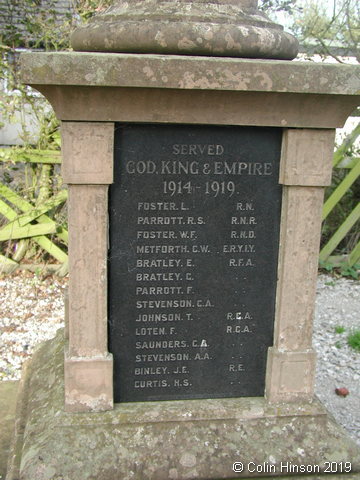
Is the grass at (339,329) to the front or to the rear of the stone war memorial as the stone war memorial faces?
to the rear

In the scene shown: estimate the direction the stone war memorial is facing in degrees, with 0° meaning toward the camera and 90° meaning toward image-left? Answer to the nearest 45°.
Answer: approximately 0°
